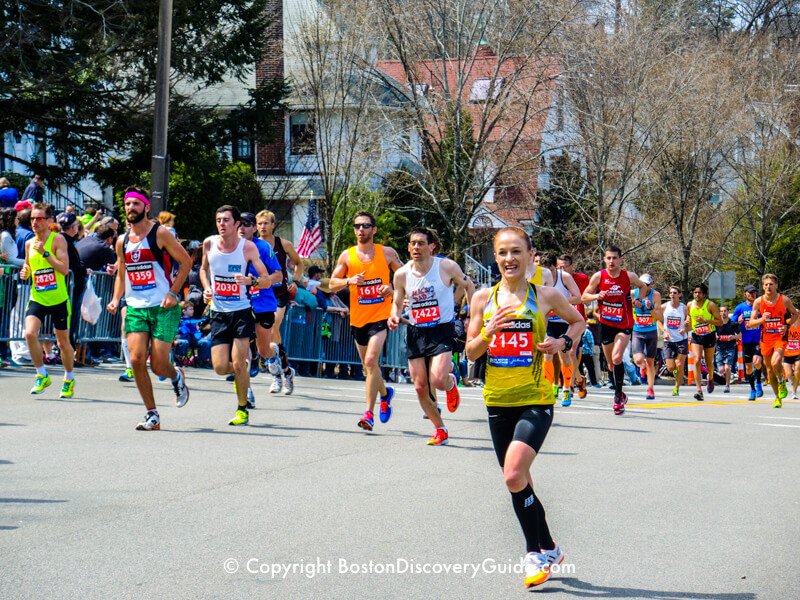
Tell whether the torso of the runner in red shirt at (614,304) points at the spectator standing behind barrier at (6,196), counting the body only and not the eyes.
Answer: no

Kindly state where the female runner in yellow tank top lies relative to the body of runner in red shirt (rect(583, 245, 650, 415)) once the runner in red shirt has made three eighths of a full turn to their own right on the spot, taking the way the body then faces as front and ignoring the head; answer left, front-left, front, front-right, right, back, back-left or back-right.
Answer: back-left

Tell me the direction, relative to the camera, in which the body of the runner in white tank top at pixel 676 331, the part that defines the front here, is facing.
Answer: toward the camera

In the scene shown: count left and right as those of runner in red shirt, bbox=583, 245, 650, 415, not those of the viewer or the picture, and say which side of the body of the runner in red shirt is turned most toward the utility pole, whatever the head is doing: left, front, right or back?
right

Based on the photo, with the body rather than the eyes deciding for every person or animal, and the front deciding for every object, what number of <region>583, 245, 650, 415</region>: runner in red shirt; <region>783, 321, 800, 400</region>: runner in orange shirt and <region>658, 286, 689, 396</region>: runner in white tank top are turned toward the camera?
3

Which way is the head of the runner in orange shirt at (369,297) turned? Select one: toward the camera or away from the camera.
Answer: toward the camera

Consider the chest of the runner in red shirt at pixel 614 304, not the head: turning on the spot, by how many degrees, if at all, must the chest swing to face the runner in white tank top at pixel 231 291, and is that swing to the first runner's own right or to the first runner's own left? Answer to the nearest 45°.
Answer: approximately 45° to the first runner's own right

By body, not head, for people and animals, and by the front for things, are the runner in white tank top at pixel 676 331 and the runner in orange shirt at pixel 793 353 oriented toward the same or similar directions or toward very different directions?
same or similar directions

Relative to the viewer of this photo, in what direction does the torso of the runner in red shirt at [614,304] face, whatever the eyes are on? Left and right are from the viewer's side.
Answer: facing the viewer

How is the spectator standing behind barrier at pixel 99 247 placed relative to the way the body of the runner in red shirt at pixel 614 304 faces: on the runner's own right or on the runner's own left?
on the runner's own right

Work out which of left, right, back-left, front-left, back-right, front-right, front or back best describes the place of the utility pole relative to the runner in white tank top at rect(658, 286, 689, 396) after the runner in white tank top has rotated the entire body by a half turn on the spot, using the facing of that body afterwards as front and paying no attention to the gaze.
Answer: back-left

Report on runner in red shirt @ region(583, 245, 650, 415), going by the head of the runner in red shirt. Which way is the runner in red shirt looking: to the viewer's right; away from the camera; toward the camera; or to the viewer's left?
toward the camera

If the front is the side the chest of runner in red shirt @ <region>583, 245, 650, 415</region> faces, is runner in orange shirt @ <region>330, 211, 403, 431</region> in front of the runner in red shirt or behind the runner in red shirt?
in front

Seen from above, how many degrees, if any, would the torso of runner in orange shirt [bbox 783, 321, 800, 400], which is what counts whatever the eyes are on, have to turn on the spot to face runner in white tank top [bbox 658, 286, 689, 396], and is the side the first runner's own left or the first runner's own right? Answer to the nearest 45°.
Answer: approximately 135° to the first runner's own right

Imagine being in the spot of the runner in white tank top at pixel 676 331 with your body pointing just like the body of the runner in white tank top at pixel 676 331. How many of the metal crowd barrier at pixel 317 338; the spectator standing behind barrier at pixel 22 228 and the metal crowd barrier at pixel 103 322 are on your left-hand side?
0

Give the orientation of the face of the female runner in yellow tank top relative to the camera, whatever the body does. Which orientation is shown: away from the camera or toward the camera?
toward the camera

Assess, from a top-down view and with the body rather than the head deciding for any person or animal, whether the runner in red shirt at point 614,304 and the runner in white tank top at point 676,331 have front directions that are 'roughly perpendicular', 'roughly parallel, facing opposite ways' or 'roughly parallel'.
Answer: roughly parallel
